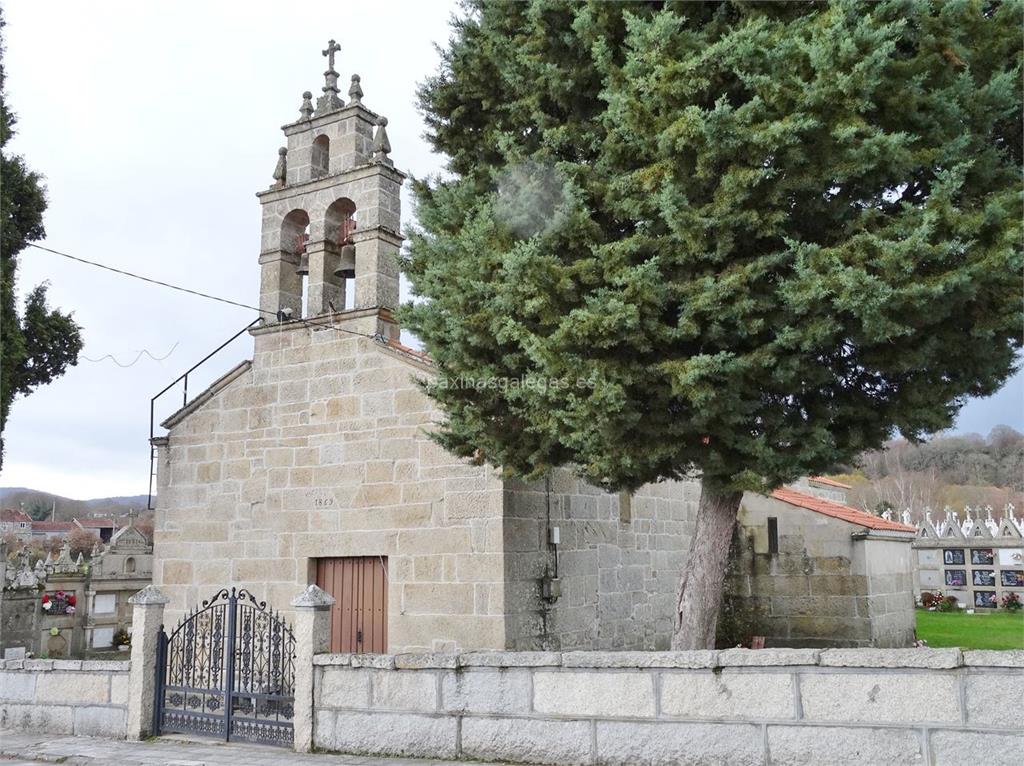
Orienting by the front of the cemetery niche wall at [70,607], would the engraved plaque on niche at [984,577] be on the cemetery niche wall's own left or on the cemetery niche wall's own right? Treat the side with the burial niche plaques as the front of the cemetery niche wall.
on the cemetery niche wall's own left

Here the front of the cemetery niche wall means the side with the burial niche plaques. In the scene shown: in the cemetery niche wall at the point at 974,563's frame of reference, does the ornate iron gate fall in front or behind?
in front

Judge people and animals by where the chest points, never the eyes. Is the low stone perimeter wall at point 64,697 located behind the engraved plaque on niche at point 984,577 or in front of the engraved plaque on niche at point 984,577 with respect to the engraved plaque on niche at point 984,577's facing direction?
in front

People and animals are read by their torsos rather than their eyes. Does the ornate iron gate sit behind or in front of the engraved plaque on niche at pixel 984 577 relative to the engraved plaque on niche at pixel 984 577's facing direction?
in front

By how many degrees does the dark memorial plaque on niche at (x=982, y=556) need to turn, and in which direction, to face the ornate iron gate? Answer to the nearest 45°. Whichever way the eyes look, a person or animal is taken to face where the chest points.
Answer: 0° — it already faces it

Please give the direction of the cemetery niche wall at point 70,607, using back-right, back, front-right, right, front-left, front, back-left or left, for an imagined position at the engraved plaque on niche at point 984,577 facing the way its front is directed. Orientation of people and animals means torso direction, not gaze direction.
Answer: front-right

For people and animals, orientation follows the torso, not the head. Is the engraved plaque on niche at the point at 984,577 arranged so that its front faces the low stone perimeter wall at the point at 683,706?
yes

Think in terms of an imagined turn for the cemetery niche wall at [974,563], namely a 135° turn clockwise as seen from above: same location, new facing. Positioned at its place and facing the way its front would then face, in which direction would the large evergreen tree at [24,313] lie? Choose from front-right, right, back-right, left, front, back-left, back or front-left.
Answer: left

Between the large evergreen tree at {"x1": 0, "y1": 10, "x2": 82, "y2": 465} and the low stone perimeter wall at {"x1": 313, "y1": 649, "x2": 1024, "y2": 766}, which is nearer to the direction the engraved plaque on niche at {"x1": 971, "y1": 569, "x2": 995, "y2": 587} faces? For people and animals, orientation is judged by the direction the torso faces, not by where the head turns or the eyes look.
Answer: the low stone perimeter wall
